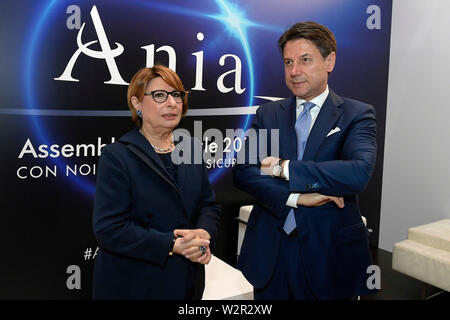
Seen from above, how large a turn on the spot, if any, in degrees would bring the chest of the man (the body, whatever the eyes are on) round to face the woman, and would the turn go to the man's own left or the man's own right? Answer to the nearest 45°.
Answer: approximately 45° to the man's own right

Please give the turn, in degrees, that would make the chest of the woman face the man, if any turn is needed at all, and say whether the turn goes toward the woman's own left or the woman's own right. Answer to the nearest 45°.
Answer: approximately 45° to the woman's own left

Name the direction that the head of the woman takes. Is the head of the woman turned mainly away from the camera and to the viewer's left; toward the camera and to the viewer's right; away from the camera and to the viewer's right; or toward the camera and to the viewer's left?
toward the camera and to the viewer's right

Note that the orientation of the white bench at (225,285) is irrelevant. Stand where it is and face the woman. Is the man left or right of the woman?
left

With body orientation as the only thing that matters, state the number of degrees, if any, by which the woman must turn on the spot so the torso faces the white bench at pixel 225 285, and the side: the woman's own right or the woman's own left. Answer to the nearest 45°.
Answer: approximately 90° to the woman's own left

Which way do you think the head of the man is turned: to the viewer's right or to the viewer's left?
to the viewer's left

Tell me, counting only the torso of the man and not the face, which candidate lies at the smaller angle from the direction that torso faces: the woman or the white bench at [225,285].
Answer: the woman

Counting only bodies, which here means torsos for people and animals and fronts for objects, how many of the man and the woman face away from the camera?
0

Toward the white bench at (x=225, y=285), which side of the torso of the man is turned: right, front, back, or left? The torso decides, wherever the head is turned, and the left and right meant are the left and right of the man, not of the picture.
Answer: right

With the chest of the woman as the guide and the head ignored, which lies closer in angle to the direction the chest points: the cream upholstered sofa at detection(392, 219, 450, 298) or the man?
the man

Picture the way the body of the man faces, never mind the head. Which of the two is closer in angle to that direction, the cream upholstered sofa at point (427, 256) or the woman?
the woman

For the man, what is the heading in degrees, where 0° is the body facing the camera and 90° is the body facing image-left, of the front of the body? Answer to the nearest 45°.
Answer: approximately 45°

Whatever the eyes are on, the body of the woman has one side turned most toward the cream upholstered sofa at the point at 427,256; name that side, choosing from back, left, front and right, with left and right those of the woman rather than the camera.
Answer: left

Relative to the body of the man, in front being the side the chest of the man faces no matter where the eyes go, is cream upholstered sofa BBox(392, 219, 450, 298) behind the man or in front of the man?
behind

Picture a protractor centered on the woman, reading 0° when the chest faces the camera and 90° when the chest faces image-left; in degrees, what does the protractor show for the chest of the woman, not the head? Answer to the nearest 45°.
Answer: approximately 315°
